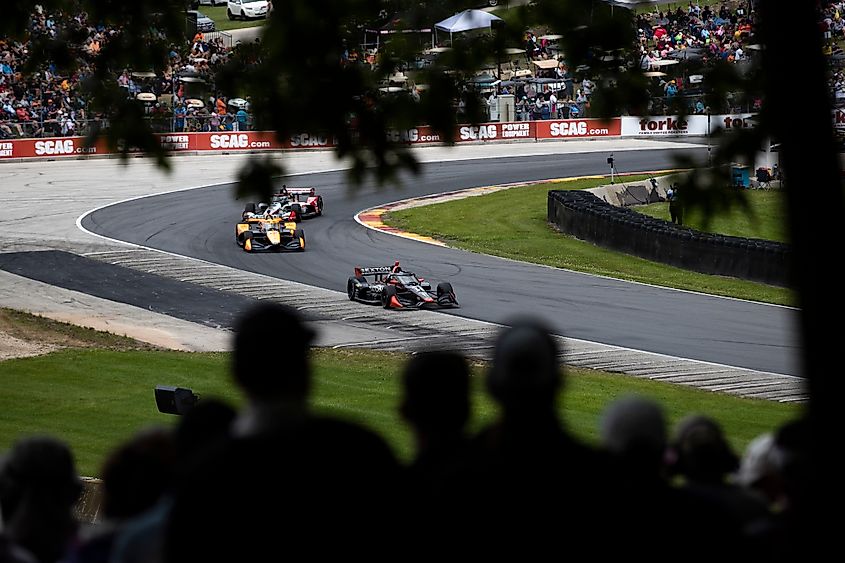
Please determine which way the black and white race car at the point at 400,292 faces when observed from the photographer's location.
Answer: facing the viewer and to the right of the viewer

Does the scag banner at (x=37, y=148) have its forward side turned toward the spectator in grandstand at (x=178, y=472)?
yes
